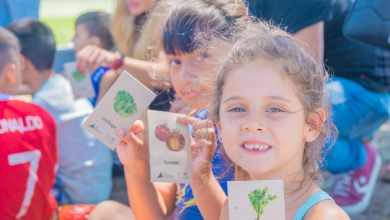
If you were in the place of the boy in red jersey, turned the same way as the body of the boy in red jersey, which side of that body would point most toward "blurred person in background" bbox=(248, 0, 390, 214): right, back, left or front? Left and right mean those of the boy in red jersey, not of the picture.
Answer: right

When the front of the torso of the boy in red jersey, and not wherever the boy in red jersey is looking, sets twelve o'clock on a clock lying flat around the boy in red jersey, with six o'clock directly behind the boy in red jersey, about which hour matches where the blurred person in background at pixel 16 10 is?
The blurred person in background is roughly at 12 o'clock from the boy in red jersey.

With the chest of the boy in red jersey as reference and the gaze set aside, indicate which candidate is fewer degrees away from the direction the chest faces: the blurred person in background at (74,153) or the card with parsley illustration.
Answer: the blurred person in background

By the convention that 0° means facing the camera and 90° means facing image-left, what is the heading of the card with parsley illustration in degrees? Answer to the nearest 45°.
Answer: approximately 0°

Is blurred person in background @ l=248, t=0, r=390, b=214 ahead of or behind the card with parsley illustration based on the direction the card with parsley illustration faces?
behind

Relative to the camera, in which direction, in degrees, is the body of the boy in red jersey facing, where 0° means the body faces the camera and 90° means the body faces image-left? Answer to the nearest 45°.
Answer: approximately 180°

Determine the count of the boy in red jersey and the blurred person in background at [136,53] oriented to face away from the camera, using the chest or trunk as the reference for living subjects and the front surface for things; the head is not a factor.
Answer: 1

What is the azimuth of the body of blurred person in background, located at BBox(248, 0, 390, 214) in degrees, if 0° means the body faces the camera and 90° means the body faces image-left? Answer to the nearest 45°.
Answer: approximately 90°

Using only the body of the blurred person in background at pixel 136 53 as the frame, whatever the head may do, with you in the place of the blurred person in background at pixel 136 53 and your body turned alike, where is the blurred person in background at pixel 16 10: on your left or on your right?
on your right

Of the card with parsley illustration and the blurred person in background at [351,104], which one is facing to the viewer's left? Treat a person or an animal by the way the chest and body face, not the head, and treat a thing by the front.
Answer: the blurred person in background

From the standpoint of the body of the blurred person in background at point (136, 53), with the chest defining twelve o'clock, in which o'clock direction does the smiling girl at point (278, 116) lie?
The smiling girl is roughly at 10 o'clock from the blurred person in background.

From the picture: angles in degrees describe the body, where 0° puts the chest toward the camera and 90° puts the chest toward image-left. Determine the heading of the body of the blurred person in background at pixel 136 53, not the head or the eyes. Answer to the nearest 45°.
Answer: approximately 45°
